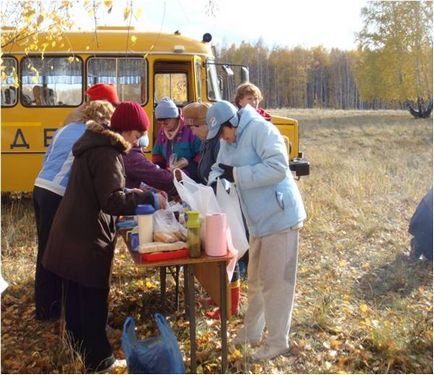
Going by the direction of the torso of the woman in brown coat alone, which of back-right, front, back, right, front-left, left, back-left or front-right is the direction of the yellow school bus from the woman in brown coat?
left

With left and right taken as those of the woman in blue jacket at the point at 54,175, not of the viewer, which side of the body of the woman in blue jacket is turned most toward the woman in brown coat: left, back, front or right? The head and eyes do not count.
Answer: right

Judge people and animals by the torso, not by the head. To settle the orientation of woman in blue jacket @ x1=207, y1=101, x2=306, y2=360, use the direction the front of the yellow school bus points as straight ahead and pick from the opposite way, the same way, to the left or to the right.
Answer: the opposite way

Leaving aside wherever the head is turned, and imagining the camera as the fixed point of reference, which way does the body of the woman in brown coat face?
to the viewer's right

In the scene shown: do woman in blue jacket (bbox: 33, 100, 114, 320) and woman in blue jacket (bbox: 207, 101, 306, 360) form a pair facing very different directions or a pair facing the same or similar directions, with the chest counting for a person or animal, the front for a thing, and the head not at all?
very different directions

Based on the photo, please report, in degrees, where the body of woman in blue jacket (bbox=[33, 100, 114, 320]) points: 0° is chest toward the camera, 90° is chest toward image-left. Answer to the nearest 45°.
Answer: approximately 270°

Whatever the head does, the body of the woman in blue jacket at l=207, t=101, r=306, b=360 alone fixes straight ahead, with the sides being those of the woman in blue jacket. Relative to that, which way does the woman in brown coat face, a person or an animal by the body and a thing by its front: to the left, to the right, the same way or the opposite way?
the opposite way

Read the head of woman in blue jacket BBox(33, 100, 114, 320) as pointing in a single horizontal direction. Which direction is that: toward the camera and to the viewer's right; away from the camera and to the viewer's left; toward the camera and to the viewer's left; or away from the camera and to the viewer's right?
away from the camera and to the viewer's right

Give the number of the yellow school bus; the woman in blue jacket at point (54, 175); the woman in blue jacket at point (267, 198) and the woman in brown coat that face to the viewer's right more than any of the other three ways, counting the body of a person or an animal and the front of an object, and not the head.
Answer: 3

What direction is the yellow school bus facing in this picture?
to the viewer's right

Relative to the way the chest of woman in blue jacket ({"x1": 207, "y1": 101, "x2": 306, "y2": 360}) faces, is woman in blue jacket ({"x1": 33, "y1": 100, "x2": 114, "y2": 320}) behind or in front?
in front

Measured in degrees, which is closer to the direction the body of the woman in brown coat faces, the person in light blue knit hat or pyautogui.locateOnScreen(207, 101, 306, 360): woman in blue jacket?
the woman in blue jacket

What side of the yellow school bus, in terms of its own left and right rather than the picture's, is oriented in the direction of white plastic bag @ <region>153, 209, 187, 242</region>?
right

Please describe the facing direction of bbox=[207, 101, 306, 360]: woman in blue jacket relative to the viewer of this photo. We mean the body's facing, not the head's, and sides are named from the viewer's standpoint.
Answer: facing to the left of the viewer

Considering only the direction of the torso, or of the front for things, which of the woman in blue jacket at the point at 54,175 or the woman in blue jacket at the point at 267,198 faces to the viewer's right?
the woman in blue jacket at the point at 54,175
